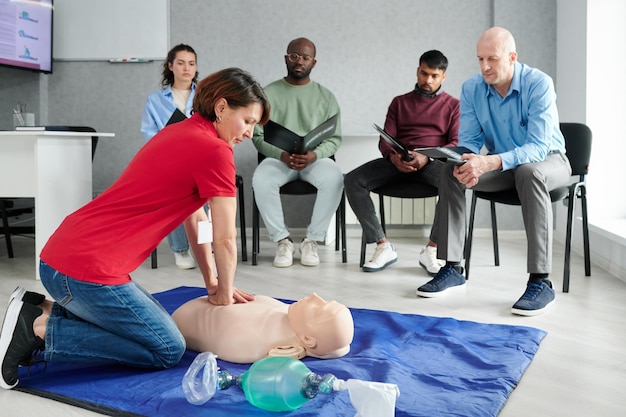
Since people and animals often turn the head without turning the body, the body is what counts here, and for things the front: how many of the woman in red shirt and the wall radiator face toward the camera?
1

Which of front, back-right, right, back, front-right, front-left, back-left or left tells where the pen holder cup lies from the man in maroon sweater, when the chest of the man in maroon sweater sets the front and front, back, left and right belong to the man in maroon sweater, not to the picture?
front-right

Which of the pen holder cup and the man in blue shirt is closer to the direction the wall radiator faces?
the man in blue shirt

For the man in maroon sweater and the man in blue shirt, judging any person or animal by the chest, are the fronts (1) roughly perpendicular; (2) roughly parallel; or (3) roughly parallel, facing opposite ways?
roughly parallel

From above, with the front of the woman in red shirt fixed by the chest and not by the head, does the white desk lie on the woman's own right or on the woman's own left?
on the woman's own left

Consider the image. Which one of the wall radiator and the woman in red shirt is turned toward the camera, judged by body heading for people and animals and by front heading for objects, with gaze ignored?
the wall radiator

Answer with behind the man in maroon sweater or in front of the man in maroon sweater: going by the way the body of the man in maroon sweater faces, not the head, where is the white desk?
in front

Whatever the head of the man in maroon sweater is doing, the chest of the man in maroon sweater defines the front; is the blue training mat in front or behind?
in front

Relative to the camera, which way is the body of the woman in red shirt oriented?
to the viewer's right

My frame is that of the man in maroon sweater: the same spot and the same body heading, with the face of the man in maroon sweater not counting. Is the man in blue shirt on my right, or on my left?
on my left

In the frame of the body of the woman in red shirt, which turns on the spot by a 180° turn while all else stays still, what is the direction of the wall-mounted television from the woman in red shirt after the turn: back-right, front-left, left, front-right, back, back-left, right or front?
right

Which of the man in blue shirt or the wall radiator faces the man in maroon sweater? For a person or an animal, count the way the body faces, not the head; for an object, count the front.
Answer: the wall radiator

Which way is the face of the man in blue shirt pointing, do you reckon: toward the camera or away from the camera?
toward the camera

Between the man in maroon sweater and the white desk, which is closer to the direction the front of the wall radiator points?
the man in maroon sweater

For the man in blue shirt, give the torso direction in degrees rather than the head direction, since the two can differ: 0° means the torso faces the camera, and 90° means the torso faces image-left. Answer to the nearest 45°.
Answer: approximately 45°

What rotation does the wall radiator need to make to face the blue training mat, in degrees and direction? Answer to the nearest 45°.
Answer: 0° — it already faces it

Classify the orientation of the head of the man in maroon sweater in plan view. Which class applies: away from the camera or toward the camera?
toward the camera

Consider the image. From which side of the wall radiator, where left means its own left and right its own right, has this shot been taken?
front
